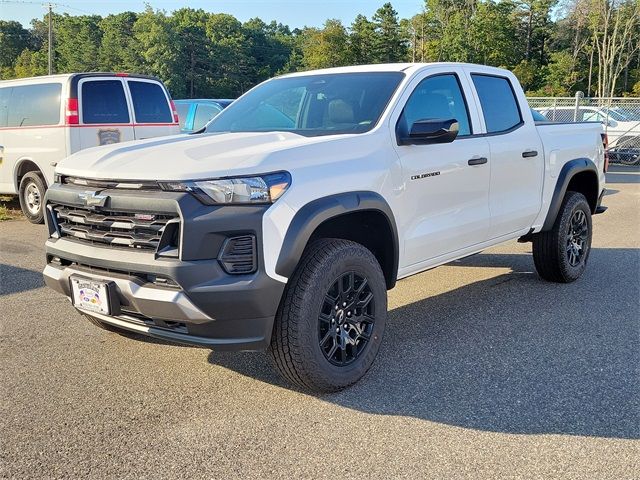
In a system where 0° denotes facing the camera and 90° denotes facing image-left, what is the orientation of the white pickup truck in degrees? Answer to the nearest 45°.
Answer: approximately 45°

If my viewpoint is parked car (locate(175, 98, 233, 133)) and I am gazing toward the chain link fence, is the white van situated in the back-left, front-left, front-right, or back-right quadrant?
back-right

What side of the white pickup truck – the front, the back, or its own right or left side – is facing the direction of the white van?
right

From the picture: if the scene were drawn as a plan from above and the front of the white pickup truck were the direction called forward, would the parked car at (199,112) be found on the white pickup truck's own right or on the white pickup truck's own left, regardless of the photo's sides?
on the white pickup truck's own right

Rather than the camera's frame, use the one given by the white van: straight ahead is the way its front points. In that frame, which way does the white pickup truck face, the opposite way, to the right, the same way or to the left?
to the left

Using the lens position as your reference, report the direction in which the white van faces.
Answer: facing away from the viewer and to the left of the viewer

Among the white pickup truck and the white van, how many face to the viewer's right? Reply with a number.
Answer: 0

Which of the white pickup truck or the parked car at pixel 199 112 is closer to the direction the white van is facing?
the parked car
